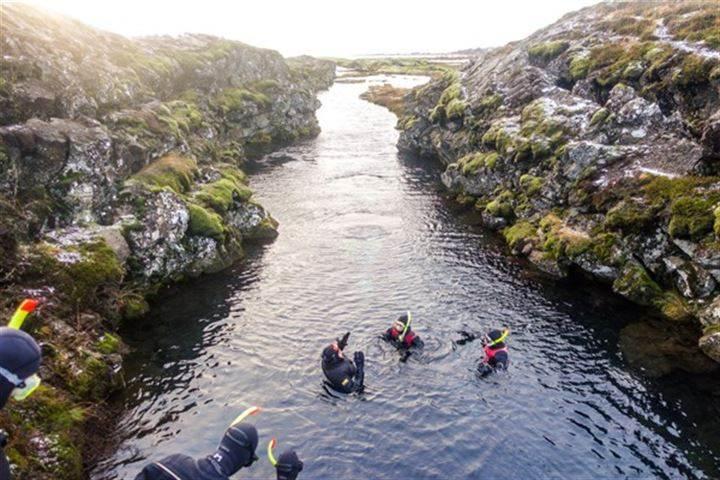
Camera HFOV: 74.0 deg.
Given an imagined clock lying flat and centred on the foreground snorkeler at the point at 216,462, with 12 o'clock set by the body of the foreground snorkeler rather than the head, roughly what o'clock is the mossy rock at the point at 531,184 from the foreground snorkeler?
The mossy rock is roughly at 12 o'clock from the foreground snorkeler.

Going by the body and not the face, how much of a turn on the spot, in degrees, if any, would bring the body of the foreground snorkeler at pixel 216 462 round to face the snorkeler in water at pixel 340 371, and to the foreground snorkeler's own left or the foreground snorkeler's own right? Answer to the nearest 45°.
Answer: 0° — they already face them

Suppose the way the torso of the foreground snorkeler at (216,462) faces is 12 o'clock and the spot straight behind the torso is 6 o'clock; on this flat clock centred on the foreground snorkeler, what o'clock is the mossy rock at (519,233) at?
The mossy rock is roughly at 12 o'clock from the foreground snorkeler.

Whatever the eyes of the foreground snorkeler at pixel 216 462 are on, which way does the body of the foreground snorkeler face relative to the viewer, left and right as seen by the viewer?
facing away from the viewer and to the right of the viewer

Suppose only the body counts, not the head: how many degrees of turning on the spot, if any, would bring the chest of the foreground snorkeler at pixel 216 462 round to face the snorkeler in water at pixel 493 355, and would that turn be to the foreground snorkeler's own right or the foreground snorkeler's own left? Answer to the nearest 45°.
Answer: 0° — they already face them

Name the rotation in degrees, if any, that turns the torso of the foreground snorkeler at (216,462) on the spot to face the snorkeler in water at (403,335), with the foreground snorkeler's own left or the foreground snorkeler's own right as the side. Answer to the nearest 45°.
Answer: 0° — they already face them
